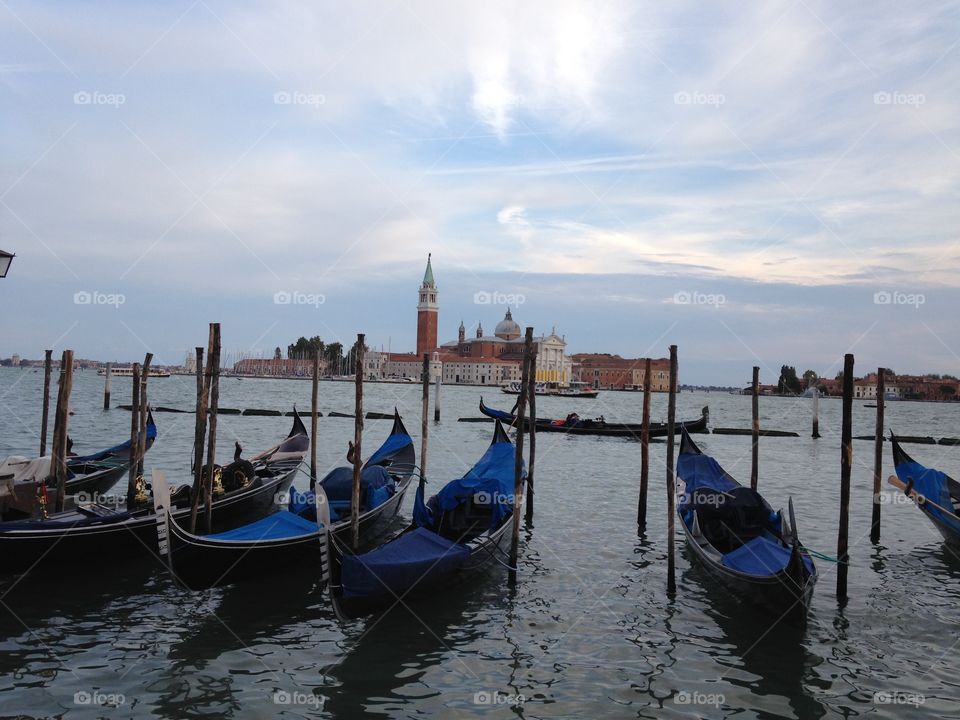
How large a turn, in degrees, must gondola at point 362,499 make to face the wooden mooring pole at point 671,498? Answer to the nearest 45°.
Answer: approximately 90° to its left

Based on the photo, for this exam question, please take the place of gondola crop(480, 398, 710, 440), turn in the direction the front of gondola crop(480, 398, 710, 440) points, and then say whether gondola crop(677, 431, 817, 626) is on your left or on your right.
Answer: on your right

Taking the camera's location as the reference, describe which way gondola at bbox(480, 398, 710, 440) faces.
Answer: facing to the right of the viewer

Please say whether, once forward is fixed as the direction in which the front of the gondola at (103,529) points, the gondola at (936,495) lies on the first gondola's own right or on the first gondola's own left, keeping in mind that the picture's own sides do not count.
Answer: on the first gondola's own left

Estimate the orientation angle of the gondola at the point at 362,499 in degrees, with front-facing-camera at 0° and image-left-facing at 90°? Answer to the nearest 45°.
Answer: approximately 45°

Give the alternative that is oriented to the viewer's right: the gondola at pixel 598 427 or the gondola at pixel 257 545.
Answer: the gondola at pixel 598 427

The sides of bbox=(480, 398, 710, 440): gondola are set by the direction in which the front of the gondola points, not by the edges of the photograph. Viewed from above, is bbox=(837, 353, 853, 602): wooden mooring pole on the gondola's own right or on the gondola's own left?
on the gondola's own right

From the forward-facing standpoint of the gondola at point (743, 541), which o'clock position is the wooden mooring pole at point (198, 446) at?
The wooden mooring pole is roughly at 4 o'clock from the gondola.
